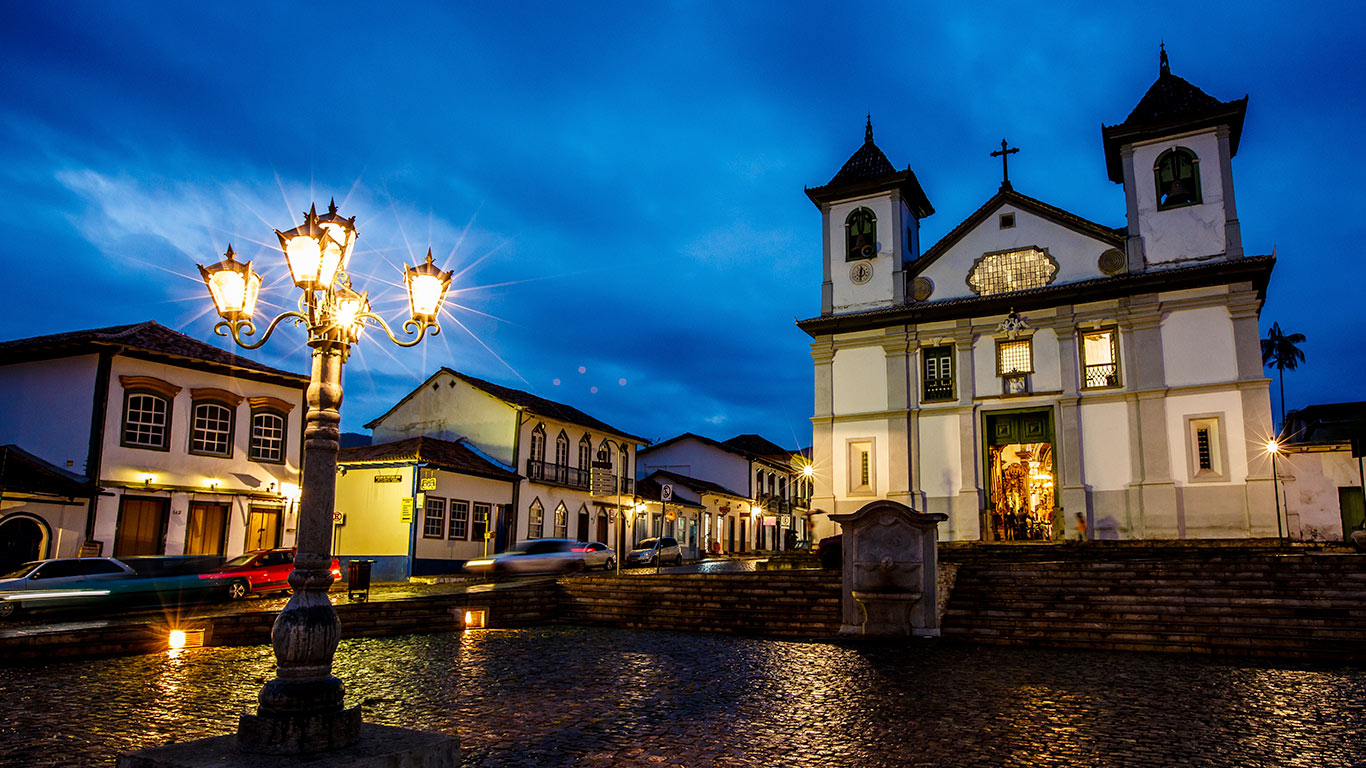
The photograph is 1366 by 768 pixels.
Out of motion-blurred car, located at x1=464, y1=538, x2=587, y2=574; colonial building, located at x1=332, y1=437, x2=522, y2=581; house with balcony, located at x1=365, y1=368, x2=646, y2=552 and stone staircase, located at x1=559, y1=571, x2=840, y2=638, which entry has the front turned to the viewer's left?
the motion-blurred car

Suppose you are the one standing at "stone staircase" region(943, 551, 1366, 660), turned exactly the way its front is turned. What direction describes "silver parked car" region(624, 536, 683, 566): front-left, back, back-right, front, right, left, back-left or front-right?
back-right

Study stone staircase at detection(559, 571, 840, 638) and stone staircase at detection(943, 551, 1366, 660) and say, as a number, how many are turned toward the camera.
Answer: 2

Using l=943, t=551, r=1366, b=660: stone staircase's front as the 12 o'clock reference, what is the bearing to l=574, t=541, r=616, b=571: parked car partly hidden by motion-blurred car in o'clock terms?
The parked car partly hidden by motion-blurred car is roughly at 4 o'clock from the stone staircase.

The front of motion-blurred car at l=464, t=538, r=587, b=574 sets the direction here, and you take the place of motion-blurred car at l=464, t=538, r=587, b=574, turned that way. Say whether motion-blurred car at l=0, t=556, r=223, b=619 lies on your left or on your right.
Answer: on your left

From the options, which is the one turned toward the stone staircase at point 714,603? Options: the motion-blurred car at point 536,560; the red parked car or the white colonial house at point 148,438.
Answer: the white colonial house

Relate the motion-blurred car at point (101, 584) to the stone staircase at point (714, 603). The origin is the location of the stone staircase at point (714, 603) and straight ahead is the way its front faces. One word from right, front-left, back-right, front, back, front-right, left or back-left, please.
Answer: right

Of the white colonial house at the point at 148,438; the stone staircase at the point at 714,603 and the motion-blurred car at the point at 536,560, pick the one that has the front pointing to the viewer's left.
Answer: the motion-blurred car

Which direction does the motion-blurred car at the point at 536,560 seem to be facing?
to the viewer's left

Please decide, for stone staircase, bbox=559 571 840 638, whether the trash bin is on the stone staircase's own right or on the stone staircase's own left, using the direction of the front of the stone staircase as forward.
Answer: on the stone staircase's own right

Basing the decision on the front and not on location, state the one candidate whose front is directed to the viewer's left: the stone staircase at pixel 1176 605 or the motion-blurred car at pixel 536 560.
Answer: the motion-blurred car

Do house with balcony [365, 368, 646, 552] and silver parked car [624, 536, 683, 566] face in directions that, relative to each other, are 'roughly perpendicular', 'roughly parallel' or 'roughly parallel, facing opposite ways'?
roughly perpendicular

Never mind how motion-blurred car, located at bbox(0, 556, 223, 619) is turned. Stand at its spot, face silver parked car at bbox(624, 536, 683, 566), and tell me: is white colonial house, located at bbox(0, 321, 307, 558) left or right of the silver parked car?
left

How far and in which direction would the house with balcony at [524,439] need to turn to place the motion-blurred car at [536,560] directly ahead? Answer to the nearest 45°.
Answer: approximately 45° to its right

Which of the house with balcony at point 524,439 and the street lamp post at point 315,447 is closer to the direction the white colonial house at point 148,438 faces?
the street lamp post
